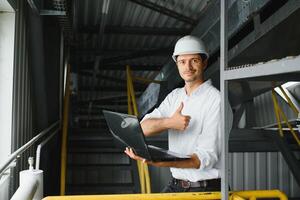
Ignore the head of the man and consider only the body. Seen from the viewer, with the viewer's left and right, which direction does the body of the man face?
facing the viewer and to the left of the viewer

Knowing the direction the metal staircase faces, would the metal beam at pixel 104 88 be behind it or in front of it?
behind

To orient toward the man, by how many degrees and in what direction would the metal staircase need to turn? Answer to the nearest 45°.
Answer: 0° — it already faces them

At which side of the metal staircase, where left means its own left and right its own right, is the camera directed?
front

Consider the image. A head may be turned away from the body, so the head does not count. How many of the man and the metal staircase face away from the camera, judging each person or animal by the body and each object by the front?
0

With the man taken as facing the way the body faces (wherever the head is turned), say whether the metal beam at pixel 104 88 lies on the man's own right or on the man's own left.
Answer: on the man's own right

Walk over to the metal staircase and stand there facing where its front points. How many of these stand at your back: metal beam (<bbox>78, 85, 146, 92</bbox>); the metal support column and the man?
1
